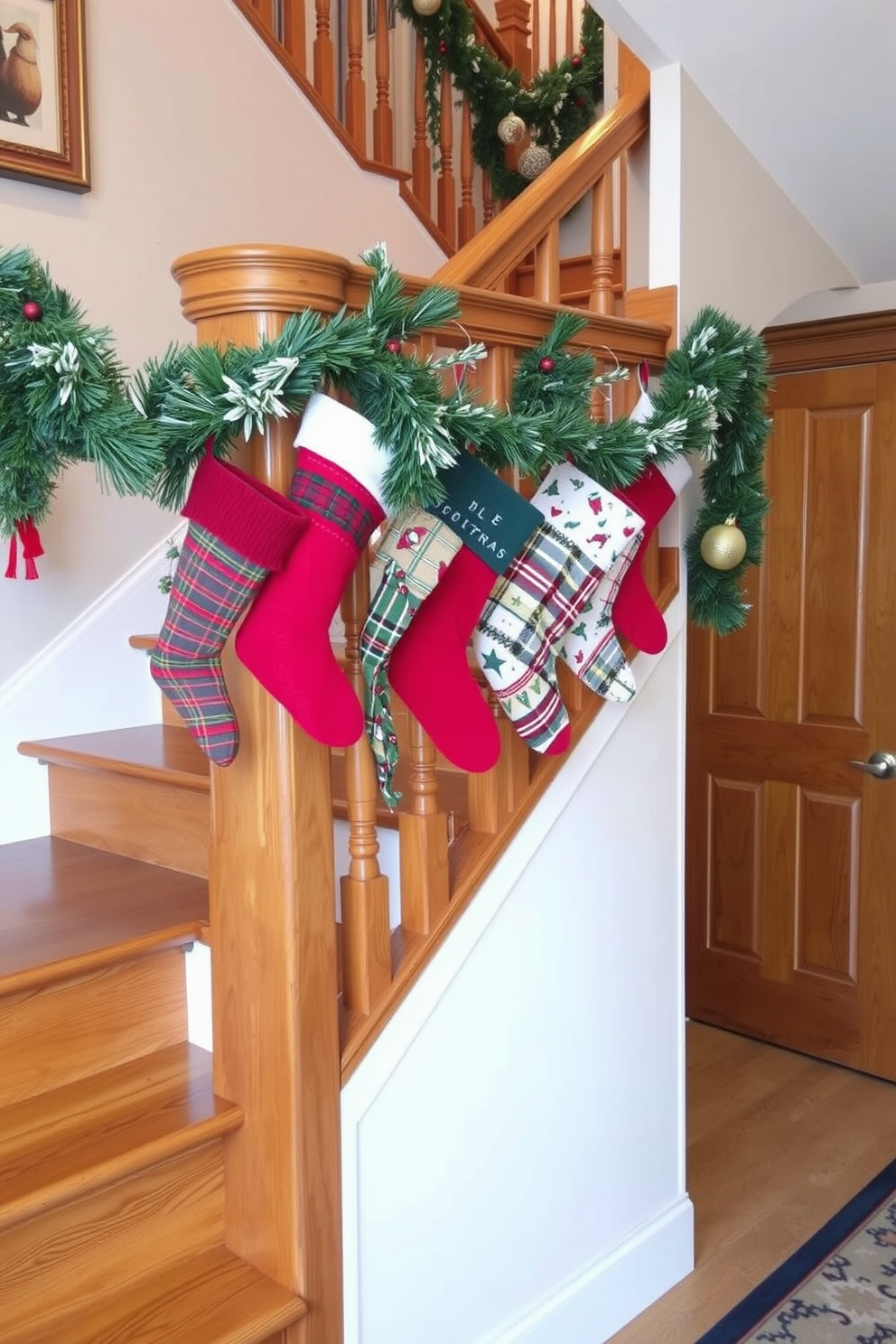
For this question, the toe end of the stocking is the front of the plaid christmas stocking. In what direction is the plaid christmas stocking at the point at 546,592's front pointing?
to the viewer's right

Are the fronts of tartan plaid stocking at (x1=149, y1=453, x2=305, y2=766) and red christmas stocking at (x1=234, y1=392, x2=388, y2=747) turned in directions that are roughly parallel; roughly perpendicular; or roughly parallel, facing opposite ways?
roughly parallel
